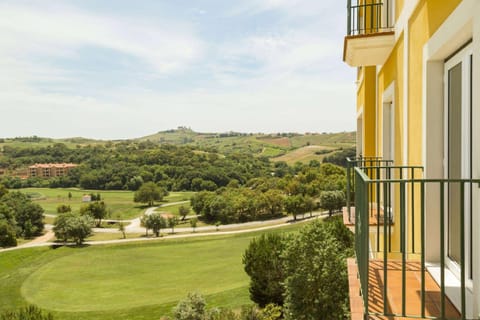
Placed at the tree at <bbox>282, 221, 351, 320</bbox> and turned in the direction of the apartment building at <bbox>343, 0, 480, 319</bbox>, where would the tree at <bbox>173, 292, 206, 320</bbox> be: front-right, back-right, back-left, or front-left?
back-right

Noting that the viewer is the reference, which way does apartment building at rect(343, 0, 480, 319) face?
facing to the left of the viewer

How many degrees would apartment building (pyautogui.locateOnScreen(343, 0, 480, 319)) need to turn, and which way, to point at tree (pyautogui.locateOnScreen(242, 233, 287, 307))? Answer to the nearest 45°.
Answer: approximately 45° to its right
